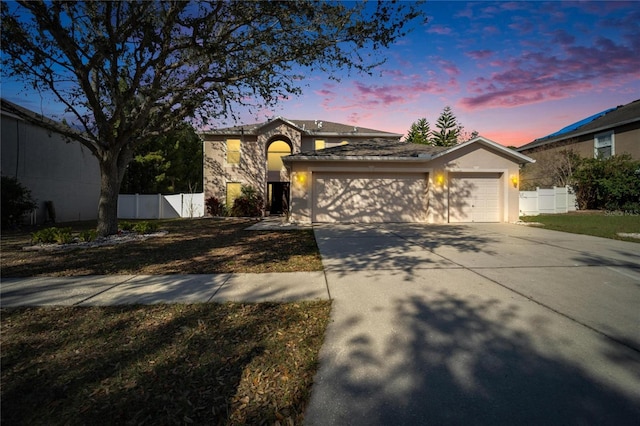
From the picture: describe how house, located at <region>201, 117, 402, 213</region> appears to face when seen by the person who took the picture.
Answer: facing the viewer

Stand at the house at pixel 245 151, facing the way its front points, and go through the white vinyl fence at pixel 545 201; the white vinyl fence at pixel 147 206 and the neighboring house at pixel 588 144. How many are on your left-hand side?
2

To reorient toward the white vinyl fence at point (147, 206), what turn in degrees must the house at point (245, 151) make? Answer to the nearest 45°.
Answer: approximately 90° to its right

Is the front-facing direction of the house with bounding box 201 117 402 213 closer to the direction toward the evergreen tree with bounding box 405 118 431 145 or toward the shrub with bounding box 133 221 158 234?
the shrub

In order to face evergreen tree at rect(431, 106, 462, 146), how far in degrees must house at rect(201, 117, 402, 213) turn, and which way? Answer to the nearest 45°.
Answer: approximately 135° to its left

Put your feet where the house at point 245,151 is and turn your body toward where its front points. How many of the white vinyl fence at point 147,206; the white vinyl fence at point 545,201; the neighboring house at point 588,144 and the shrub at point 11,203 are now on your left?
2

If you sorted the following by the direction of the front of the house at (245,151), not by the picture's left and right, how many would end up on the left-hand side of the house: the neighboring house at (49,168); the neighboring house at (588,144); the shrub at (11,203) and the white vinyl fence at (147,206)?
1

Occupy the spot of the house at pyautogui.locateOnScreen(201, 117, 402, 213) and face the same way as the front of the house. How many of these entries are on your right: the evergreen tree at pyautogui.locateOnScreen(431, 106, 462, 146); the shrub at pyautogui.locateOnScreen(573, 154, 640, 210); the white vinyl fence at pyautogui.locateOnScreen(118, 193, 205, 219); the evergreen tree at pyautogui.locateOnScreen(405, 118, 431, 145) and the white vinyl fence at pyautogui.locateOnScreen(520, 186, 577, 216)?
1

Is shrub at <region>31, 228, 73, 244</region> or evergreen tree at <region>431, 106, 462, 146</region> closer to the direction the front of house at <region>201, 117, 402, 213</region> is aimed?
the shrub

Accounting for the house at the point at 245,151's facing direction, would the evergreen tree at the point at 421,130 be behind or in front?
behind

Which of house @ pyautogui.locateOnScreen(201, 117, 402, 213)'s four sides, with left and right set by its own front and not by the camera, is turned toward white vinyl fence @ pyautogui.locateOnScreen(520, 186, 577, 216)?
left

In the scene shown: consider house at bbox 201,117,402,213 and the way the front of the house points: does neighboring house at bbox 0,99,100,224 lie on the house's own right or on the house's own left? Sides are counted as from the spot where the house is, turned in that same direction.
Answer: on the house's own right
